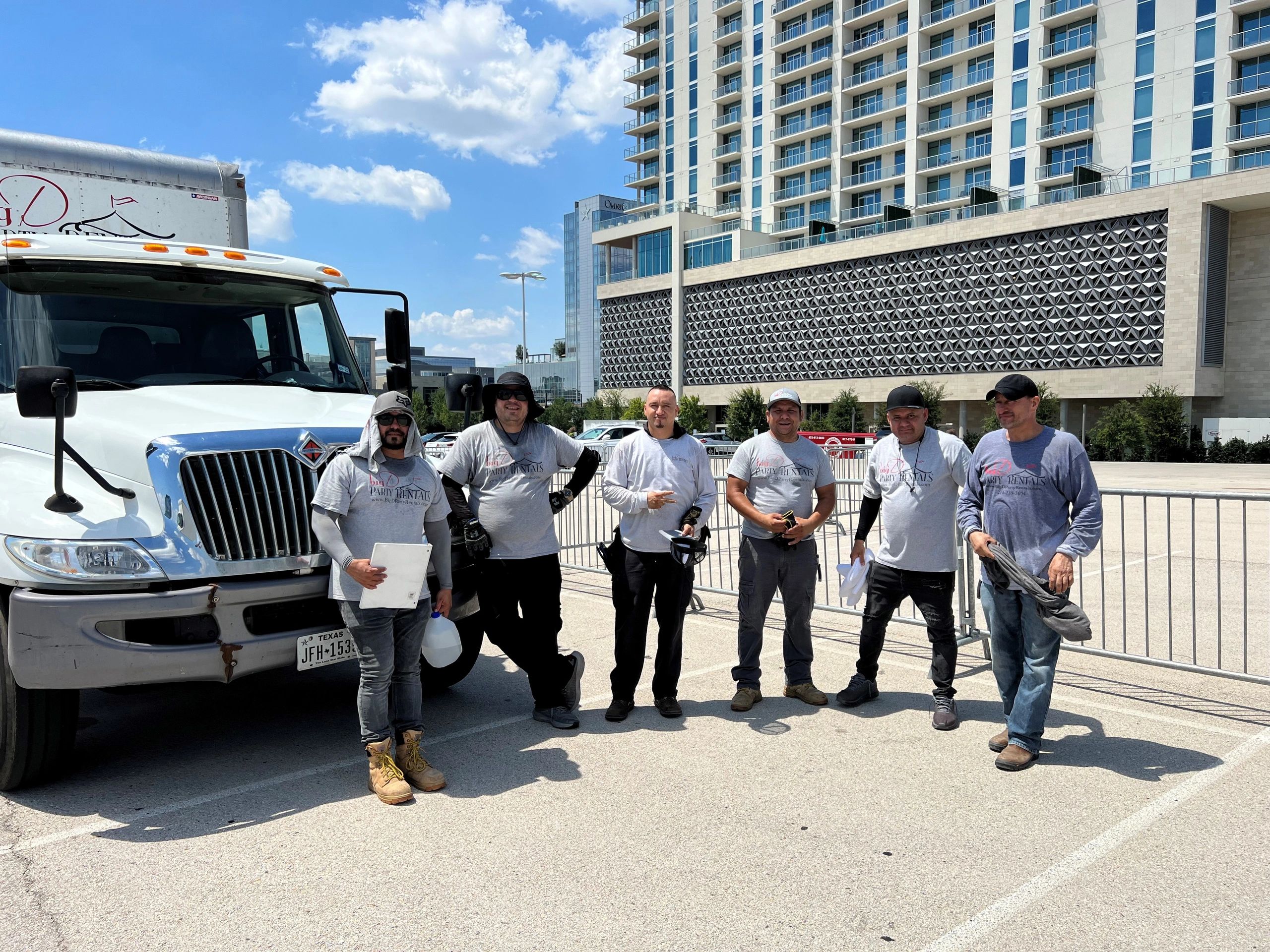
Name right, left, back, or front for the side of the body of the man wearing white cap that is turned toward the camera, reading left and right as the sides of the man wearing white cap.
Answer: front

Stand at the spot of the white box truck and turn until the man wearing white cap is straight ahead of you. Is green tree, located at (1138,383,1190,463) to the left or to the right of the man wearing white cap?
left

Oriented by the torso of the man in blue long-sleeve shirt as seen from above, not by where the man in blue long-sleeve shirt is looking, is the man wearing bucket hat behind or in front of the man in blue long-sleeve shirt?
in front

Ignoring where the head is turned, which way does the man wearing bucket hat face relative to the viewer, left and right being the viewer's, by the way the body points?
facing the viewer

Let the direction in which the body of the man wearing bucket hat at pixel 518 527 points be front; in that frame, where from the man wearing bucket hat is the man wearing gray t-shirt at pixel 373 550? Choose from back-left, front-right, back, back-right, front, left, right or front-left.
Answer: front-right

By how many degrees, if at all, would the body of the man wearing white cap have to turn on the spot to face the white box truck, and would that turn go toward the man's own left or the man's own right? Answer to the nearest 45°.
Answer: approximately 45° to the man's own right

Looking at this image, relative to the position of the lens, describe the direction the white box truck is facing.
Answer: facing the viewer and to the right of the viewer

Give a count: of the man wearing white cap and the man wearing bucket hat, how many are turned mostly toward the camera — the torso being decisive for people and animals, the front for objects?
2

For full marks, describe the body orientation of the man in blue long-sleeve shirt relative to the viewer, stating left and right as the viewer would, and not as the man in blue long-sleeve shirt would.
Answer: facing the viewer and to the left of the viewer
